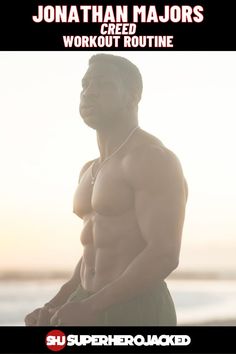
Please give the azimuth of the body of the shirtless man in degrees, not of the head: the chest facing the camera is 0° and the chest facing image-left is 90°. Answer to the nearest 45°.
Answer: approximately 45°
